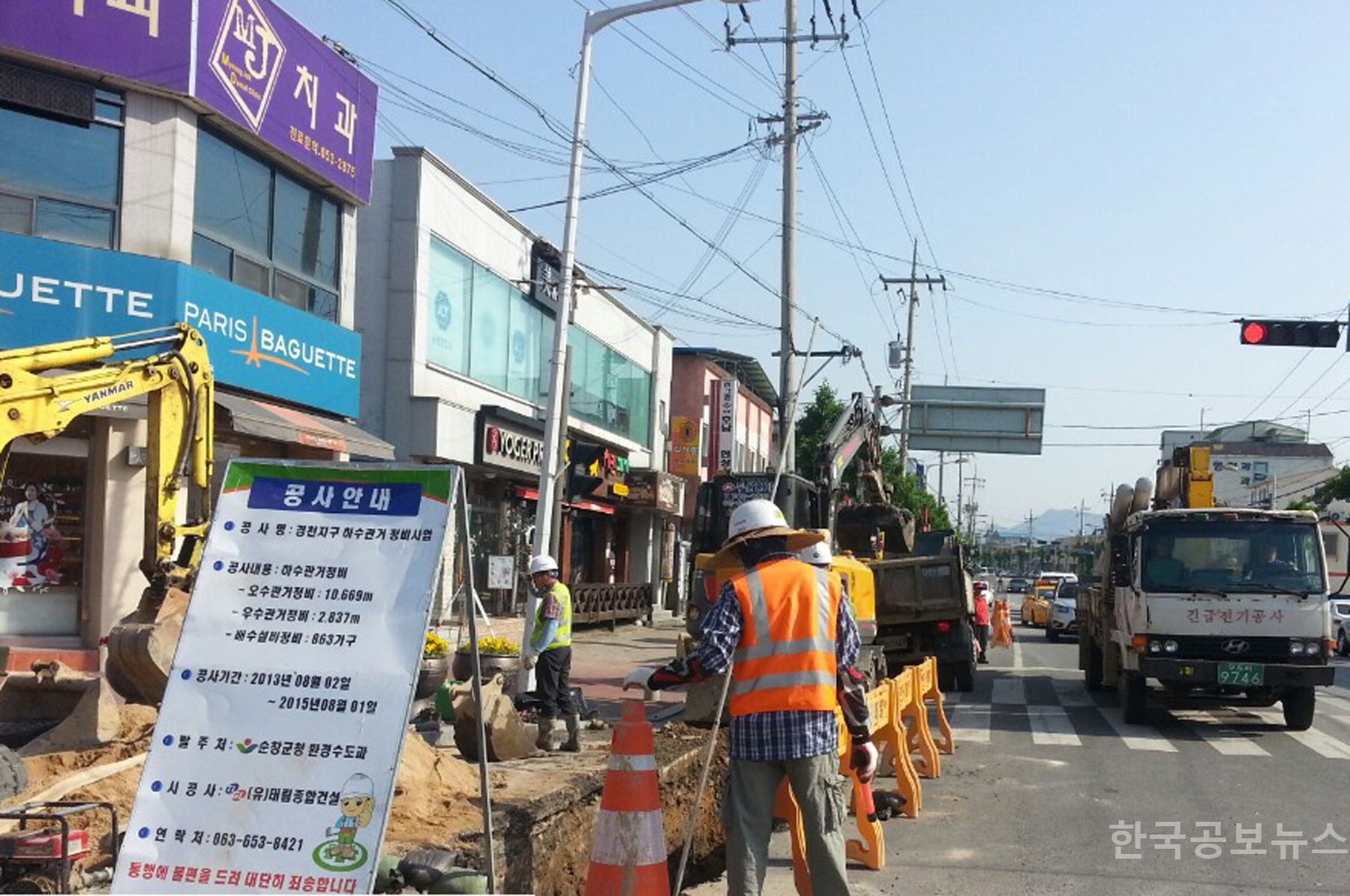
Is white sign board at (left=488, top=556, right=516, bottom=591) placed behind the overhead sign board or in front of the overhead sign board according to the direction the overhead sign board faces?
behind

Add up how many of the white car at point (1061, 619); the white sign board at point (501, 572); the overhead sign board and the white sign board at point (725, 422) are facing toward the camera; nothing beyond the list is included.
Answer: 3

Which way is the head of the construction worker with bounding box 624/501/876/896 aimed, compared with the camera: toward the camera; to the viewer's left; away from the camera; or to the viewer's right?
away from the camera

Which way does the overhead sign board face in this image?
away from the camera

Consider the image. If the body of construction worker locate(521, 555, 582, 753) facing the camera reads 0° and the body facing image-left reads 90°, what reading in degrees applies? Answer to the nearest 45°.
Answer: approximately 90°

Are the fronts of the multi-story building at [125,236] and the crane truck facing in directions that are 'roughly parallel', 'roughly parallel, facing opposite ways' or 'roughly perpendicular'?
roughly perpendicular

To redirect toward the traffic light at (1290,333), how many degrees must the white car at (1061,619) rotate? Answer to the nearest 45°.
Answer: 0° — it already faces it
